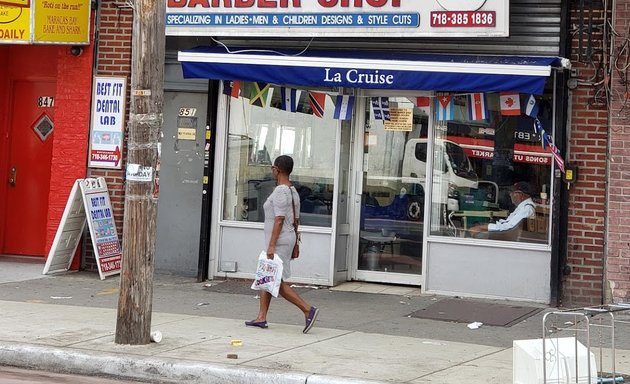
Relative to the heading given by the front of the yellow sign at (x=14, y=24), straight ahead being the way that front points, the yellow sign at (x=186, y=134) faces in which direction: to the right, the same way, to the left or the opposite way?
the same way

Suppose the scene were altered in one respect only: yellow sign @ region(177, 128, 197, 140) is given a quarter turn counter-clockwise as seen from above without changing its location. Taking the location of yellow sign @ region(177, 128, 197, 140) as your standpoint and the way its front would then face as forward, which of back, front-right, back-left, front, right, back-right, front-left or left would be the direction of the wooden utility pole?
right

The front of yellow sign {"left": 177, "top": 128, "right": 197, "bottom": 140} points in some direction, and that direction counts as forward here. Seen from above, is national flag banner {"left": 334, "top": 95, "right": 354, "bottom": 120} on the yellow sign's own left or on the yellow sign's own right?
on the yellow sign's own left

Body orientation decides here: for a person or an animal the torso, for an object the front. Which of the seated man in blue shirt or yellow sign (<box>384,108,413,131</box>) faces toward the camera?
the yellow sign

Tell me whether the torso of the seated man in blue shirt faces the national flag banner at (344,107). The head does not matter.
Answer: yes

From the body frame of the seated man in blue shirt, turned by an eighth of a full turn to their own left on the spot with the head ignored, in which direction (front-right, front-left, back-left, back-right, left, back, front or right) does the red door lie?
front-right

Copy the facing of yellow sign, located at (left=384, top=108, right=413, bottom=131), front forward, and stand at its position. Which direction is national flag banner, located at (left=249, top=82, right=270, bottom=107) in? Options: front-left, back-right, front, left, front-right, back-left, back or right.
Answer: right

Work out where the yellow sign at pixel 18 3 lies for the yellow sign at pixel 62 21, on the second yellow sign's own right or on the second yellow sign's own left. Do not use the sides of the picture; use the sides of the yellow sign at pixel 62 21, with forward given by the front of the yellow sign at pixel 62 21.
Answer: on the second yellow sign's own right

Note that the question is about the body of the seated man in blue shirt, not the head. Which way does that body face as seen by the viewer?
to the viewer's left

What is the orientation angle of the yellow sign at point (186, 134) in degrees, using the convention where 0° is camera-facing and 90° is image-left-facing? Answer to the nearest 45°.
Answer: approximately 0°

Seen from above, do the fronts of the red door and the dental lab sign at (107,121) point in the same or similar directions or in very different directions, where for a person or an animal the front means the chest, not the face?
same or similar directions

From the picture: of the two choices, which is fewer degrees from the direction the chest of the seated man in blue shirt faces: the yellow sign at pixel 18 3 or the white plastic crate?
the yellow sign

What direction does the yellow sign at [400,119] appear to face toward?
toward the camera

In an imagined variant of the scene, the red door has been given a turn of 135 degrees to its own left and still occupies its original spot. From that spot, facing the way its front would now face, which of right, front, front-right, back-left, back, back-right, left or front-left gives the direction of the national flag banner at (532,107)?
right

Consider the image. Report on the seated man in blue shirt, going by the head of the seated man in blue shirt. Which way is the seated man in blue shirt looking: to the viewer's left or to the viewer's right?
to the viewer's left

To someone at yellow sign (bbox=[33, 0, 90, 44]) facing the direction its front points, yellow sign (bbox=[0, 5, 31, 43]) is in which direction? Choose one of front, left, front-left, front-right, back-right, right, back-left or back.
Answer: right
